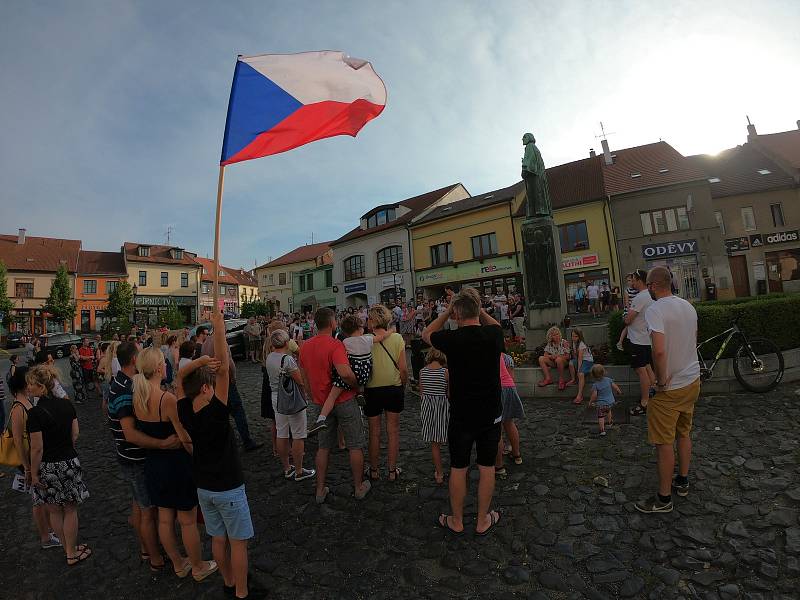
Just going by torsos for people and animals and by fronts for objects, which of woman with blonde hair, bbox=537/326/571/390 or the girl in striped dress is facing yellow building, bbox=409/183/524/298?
the girl in striped dress

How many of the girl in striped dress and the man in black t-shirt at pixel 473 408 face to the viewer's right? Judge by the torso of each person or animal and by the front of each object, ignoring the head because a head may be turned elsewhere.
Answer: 0

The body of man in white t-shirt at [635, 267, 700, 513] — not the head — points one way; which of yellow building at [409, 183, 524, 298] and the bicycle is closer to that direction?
the yellow building

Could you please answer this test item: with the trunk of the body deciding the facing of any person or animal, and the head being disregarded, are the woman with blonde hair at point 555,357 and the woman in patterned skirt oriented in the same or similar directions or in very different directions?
very different directions

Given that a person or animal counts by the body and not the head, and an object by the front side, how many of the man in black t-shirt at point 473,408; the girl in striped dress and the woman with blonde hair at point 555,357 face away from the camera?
2

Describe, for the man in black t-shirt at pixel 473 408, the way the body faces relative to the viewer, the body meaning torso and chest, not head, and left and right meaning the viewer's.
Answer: facing away from the viewer

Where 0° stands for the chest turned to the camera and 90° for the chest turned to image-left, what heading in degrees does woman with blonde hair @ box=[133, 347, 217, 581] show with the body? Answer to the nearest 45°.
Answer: approximately 225°

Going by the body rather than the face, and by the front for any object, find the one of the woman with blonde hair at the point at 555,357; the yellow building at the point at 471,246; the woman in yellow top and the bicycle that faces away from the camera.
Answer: the woman in yellow top

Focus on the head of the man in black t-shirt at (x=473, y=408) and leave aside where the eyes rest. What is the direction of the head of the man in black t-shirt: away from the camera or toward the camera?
away from the camera

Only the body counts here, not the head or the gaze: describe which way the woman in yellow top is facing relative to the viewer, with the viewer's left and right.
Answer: facing away from the viewer

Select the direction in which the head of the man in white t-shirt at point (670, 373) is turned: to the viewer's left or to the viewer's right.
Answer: to the viewer's left
